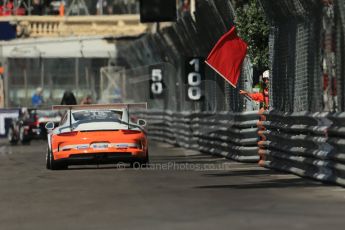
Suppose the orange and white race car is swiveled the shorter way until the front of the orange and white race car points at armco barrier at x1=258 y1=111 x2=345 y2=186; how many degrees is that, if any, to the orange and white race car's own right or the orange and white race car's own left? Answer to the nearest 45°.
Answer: approximately 135° to the orange and white race car's own right

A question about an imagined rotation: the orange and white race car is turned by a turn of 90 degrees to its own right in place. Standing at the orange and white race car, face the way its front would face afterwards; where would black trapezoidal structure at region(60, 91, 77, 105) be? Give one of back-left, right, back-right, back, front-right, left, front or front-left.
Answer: left

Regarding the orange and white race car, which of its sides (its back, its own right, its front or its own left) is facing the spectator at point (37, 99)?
front

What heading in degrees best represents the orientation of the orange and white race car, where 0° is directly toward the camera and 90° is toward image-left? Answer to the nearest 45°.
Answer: approximately 180°

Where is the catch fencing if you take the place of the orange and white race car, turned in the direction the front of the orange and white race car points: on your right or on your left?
on your right
